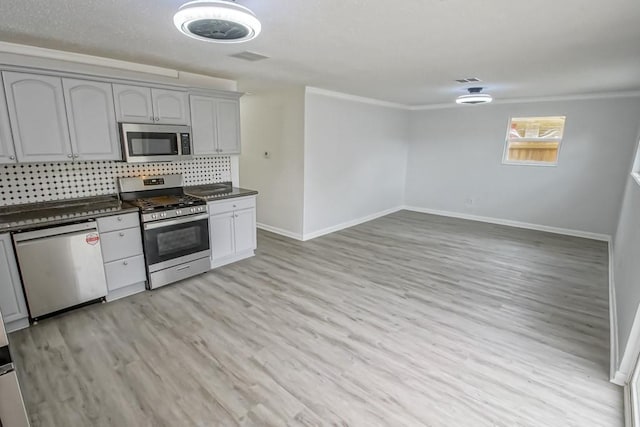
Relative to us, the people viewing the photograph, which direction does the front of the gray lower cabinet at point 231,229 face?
facing the viewer and to the right of the viewer

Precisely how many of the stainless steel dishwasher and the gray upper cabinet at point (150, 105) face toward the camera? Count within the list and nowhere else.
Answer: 2

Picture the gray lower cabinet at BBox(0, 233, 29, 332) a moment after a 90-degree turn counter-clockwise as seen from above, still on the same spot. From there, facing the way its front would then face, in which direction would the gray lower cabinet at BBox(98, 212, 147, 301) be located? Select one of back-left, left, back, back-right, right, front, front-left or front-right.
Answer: front

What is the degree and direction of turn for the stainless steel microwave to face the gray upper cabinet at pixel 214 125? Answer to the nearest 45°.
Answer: approximately 135° to its left

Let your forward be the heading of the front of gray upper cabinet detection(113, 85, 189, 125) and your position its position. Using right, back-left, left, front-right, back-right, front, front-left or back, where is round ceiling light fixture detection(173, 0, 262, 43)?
front

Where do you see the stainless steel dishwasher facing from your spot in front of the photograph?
facing the viewer

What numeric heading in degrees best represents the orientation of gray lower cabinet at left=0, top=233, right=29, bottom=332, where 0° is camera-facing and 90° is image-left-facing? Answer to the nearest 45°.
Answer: approximately 0°

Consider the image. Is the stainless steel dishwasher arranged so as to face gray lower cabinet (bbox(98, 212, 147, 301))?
no

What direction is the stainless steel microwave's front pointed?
toward the camera

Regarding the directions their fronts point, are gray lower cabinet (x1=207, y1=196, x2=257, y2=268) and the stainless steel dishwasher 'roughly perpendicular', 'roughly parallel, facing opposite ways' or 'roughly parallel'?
roughly parallel

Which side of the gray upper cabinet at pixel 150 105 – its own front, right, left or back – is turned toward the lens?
front

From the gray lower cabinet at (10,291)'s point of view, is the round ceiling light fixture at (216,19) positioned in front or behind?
in front

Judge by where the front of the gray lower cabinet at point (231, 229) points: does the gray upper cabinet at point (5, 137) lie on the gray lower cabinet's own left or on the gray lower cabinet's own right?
on the gray lower cabinet's own right

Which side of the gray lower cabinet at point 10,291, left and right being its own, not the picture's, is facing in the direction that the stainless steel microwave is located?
left
